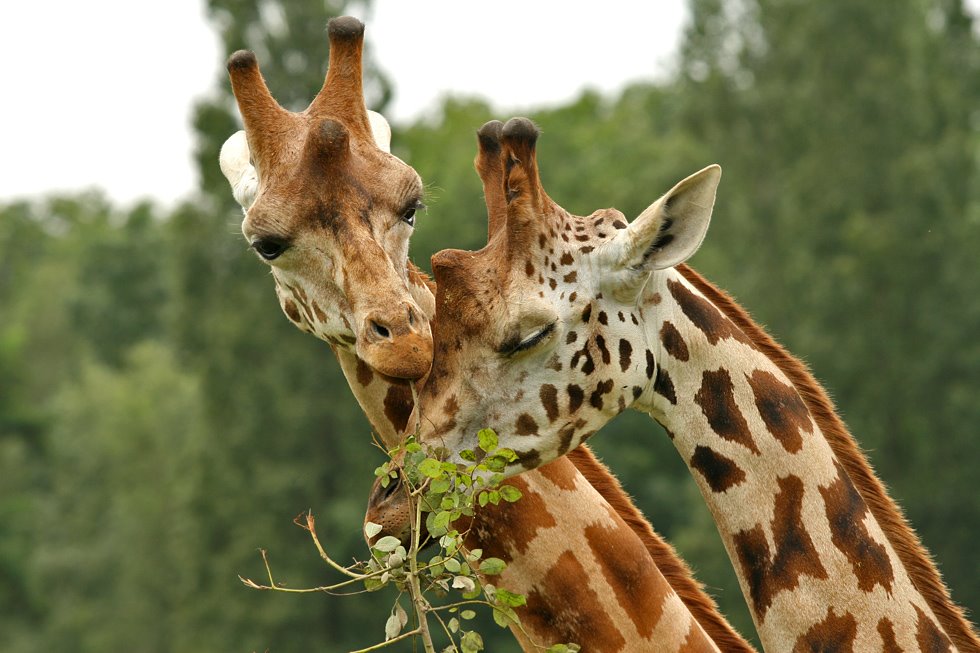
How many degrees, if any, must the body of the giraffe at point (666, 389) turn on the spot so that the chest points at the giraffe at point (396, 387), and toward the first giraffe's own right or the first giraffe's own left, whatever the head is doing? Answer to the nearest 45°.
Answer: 0° — it already faces it

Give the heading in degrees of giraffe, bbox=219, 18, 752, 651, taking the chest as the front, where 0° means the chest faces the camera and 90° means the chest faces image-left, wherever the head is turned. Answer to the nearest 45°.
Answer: approximately 45°

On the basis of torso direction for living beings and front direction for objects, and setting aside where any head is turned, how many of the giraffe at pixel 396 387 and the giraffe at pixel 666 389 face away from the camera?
0

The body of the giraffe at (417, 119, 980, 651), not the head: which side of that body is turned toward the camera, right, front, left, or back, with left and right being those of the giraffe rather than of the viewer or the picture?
left

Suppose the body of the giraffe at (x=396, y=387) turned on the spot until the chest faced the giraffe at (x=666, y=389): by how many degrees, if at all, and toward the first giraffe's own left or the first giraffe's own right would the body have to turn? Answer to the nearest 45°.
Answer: approximately 135° to the first giraffe's own left
